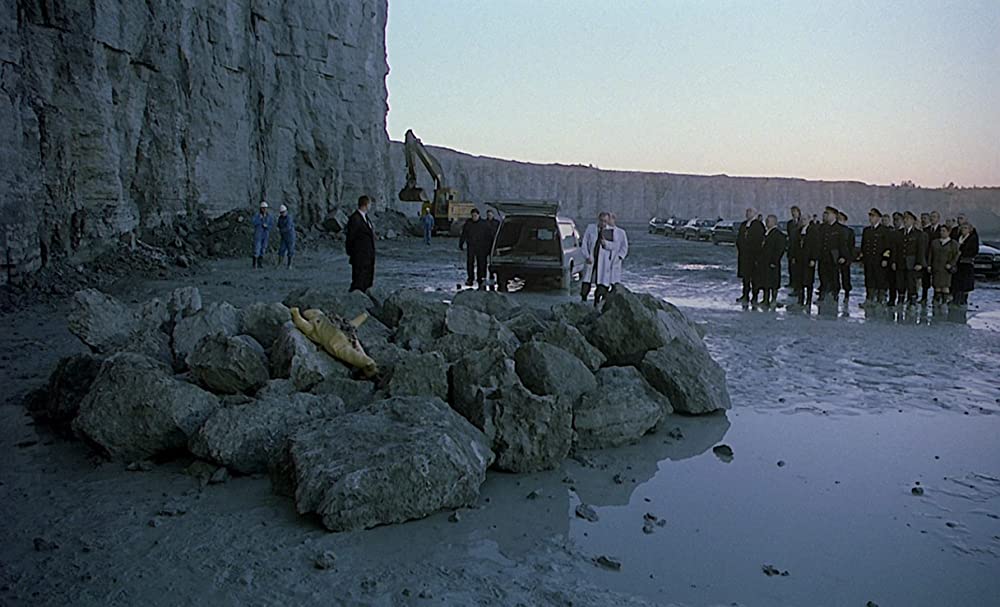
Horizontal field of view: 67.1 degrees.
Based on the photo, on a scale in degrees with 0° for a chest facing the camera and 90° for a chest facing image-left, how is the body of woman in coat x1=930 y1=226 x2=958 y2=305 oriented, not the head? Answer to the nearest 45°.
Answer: approximately 45°

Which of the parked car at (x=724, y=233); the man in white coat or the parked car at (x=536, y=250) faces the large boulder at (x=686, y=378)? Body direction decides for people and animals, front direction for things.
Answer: the man in white coat

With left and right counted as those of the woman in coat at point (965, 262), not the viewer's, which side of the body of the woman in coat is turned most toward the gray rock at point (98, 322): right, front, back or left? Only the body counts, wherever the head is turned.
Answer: front

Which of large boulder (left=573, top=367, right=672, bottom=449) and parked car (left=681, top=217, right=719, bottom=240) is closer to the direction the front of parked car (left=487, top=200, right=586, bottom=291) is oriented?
the parked car

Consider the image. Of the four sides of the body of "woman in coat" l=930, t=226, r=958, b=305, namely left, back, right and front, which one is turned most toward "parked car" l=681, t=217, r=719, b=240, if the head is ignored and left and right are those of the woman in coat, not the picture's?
back

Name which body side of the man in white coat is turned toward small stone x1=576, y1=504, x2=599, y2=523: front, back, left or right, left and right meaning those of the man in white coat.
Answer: front

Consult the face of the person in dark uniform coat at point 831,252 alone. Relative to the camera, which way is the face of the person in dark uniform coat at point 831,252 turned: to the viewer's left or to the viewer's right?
to the viewer's left

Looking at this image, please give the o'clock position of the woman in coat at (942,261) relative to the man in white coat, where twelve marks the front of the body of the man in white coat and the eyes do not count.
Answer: The woman in coat is roughly at 8 o'clock from the man in white coat.

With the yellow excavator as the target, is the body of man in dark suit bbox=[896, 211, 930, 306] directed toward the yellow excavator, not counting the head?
no

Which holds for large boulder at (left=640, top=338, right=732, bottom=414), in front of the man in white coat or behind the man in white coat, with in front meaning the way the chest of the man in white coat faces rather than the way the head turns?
in front

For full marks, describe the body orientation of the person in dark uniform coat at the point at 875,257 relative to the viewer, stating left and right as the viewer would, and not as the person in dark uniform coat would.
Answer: facing the viewer and to the left of the viewer

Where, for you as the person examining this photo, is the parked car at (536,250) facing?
facing away from the viewer and to the right of the viewer

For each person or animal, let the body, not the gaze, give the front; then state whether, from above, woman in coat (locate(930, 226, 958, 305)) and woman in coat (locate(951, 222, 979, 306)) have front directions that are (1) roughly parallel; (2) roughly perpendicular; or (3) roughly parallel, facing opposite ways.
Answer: roughly parallel

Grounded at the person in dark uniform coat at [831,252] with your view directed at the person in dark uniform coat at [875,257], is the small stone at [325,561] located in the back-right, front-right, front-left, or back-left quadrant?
back-right

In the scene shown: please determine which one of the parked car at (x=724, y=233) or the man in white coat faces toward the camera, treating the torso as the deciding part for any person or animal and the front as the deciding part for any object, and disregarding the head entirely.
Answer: the man in white coat

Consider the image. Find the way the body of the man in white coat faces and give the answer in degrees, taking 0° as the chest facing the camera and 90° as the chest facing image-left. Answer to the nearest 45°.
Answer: approximately 0°

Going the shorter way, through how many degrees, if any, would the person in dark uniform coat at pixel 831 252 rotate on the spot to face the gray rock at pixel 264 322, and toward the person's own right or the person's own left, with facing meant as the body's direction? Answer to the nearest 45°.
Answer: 0° — they already face it
